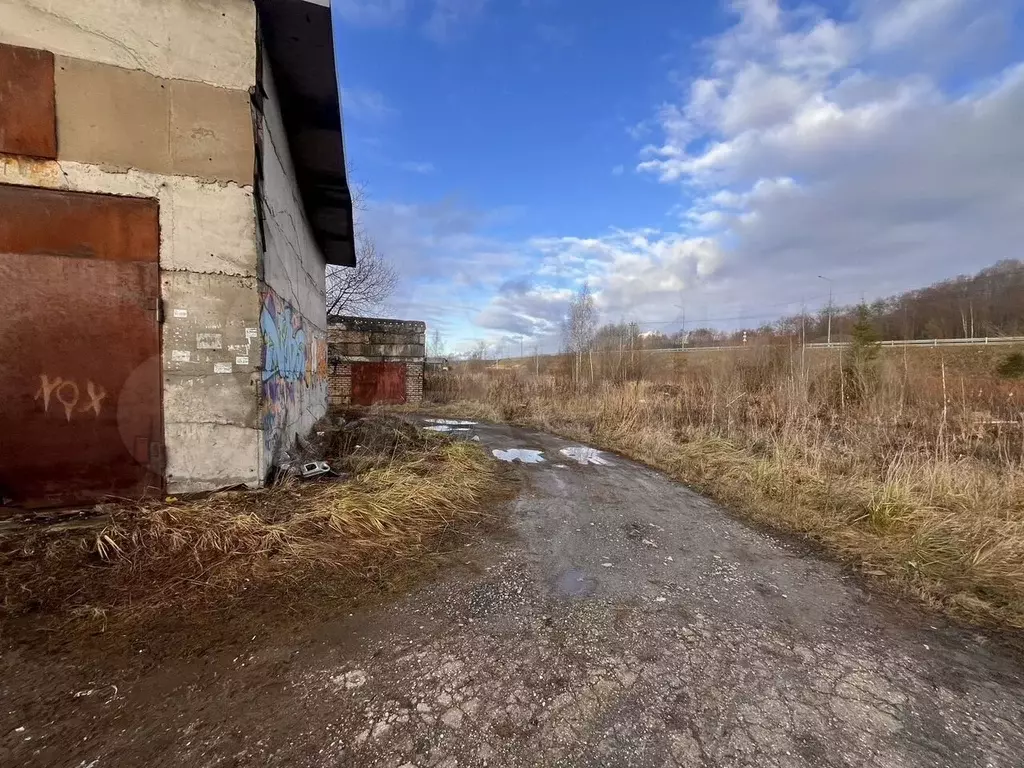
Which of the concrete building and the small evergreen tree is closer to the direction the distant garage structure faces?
the concrete building

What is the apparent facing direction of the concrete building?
toward the camera

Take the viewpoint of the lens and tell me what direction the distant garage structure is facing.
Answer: facing the viewer

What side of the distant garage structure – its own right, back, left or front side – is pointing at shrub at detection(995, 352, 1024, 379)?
left

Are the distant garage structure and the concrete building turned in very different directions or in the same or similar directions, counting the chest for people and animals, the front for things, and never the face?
same or similar directions

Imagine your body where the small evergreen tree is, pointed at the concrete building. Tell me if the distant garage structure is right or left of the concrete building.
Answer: right

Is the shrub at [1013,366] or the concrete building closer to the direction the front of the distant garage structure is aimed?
the concrete building

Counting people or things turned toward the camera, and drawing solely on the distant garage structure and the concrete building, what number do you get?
2

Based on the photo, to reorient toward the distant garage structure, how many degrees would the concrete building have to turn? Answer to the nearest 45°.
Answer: approximately 135° to its left

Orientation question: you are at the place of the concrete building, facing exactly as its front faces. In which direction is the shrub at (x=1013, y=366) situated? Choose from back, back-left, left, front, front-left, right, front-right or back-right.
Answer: left

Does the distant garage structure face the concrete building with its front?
yes

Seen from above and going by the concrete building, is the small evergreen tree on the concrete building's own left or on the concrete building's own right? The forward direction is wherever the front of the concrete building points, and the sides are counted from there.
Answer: on the concrete building's own left
